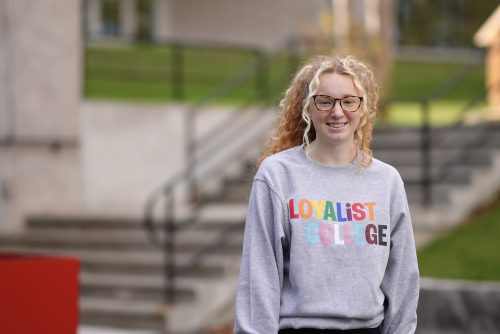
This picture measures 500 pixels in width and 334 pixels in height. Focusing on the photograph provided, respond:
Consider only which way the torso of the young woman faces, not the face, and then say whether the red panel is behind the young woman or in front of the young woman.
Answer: behind

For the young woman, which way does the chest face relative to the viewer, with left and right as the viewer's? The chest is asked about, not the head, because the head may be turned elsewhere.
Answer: facing the viewer

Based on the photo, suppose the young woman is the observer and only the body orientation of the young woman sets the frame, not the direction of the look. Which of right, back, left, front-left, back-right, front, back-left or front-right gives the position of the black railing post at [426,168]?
back

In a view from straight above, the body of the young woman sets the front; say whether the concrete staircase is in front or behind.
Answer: behind
